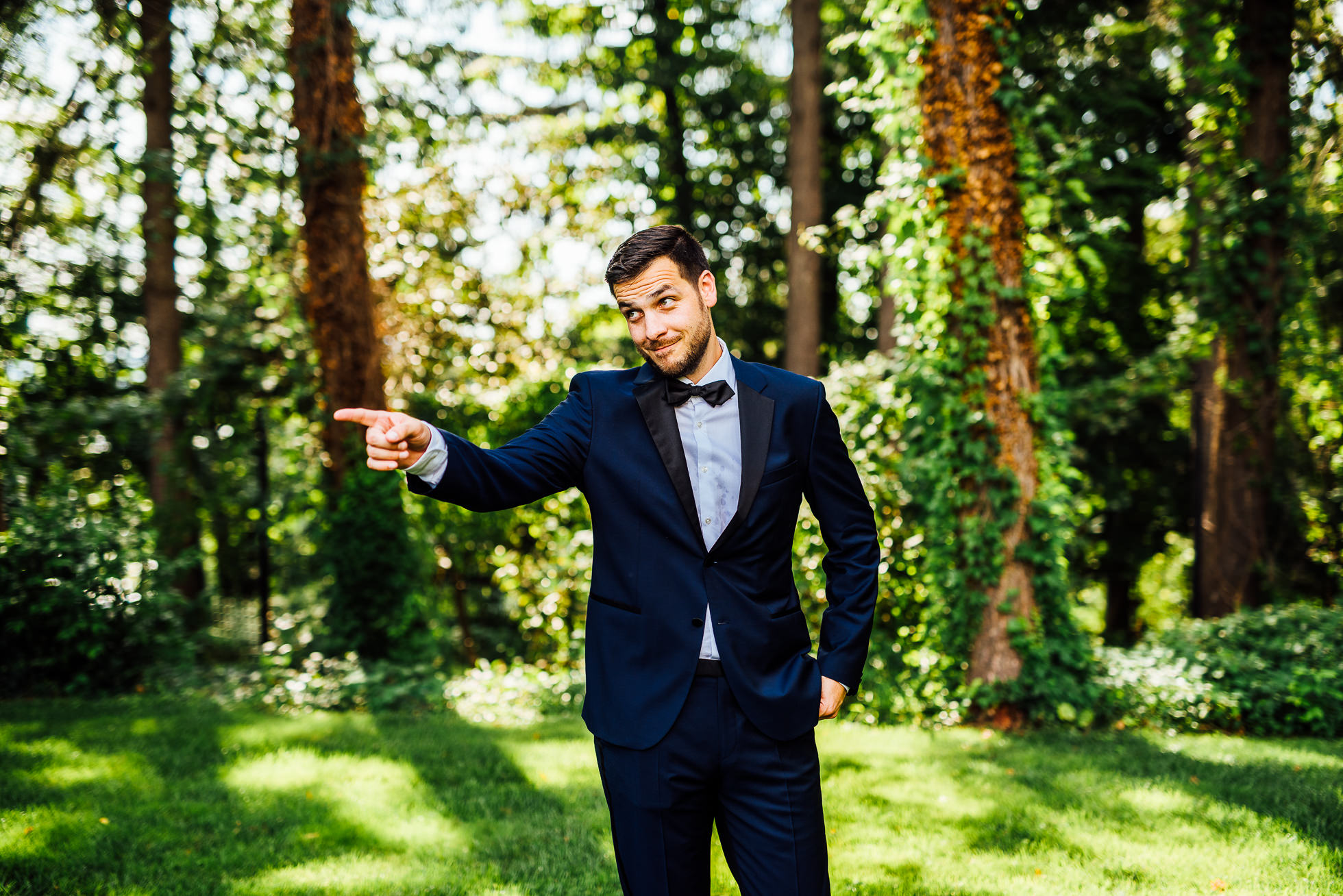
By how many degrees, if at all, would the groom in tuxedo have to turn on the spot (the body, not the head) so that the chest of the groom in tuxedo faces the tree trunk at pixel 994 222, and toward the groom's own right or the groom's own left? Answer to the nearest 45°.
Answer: approximately 135° to the groom's own left

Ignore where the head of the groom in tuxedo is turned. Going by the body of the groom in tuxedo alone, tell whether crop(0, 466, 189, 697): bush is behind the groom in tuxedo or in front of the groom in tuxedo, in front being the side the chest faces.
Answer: behind

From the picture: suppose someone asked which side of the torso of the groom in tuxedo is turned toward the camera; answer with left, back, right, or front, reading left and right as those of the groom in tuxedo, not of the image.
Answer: front

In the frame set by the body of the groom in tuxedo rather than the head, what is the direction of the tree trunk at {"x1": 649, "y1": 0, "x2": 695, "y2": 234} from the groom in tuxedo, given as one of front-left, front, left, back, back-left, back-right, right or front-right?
back

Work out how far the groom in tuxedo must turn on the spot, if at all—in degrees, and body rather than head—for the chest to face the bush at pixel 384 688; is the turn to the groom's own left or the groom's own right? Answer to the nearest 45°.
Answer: approximately 180°

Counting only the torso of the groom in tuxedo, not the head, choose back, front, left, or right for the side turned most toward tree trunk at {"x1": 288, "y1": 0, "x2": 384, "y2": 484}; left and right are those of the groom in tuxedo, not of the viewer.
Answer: back

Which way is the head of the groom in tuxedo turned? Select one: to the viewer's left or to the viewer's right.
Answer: to the viewer's left

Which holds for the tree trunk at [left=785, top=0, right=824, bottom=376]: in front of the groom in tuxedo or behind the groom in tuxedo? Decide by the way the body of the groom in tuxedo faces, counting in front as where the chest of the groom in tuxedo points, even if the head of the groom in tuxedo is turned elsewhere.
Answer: behind
